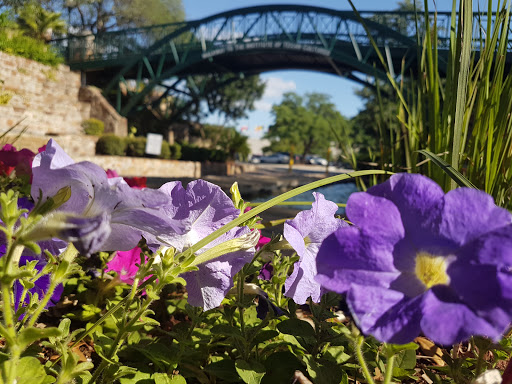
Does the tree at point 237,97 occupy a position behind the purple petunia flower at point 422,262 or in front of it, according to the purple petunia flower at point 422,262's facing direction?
behind

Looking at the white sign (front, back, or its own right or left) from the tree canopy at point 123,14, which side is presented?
back

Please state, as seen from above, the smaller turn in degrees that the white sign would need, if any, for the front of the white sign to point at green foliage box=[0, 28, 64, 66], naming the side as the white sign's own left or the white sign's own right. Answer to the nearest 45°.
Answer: approximately 90° to the white sign's own right

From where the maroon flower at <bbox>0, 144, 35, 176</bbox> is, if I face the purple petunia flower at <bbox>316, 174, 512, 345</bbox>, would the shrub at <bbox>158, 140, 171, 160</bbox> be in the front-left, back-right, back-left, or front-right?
back-left

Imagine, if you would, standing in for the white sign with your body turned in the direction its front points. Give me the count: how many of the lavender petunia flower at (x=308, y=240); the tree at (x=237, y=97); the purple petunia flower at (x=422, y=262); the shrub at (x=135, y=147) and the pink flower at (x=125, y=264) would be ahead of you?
3

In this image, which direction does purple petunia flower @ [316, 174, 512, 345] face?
toward the camera

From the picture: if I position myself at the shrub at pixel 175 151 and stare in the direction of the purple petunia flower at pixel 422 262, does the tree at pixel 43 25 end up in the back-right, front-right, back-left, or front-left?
back-right

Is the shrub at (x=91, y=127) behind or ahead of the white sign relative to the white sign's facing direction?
behind

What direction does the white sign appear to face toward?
toward the camera

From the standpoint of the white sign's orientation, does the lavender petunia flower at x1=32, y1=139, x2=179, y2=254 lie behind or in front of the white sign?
in front

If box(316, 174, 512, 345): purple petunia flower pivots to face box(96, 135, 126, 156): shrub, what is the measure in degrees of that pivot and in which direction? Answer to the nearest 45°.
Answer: approximately 135° to its right
